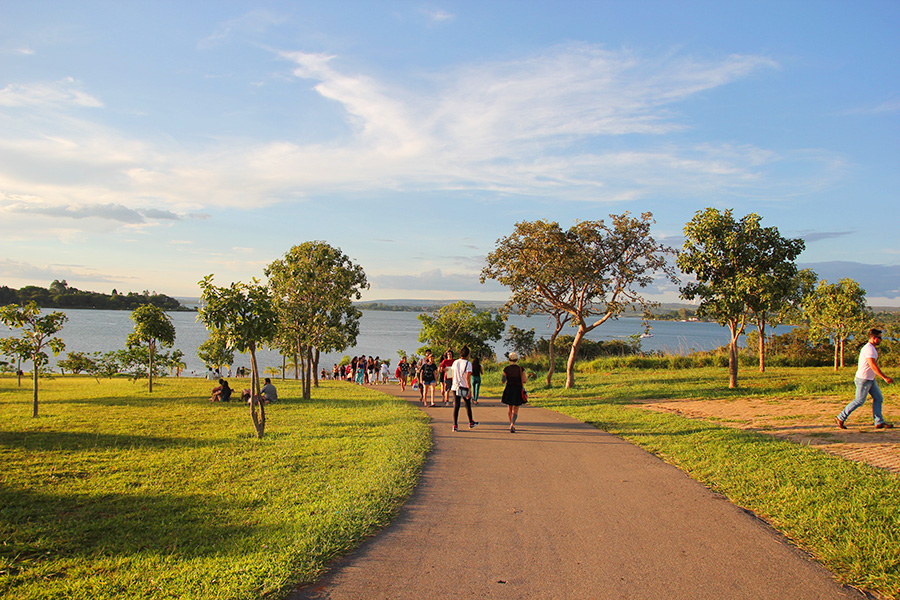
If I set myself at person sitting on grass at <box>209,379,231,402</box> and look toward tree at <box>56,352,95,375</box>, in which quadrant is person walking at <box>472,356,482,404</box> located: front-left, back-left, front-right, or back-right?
back-right

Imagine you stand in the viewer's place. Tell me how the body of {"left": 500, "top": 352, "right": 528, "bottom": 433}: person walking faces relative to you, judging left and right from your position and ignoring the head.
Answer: facing away from the viewer

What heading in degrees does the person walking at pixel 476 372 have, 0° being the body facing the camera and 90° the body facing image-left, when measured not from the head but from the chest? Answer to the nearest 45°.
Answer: approximately 180°

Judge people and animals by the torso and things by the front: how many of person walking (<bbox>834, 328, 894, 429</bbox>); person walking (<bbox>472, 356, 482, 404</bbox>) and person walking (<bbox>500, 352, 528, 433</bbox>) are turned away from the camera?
2

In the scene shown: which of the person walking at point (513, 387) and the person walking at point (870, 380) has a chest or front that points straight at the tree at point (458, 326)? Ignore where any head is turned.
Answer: the person walking at point (513, 387)
